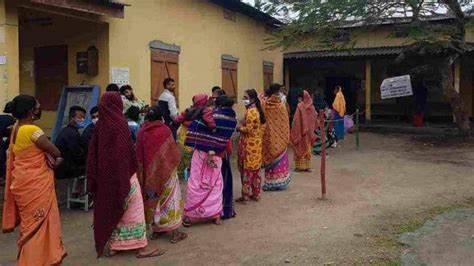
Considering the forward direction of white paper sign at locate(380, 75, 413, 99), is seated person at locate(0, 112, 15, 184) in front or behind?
in front

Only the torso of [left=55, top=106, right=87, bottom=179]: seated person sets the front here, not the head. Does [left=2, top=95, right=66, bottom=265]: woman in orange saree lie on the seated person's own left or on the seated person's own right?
on the seated person's own right

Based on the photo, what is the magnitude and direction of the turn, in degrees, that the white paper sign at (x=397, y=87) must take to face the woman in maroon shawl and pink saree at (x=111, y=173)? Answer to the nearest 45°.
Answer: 0° — it already faces them

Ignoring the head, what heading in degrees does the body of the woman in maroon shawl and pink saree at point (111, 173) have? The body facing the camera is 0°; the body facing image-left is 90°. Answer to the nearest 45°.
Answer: approximately 225°

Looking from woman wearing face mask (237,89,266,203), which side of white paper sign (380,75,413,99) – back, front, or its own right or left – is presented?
front

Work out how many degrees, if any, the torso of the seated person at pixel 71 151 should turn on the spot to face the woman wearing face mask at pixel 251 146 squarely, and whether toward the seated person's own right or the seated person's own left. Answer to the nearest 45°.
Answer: approximately 45° to the seated person's own left

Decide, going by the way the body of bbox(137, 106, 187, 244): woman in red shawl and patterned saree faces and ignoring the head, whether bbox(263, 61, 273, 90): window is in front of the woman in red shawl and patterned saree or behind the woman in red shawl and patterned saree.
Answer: in front

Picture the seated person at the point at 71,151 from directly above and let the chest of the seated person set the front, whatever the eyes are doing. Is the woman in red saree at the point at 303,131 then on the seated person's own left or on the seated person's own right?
on the seated person's own left

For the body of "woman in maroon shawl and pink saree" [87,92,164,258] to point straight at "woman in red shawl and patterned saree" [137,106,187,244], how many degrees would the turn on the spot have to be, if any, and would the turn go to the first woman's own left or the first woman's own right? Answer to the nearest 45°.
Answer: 0° — they already face them

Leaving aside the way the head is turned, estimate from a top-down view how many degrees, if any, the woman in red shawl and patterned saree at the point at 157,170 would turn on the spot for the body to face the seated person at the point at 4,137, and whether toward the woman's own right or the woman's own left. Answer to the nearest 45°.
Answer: approximately 90° to the woman's own left

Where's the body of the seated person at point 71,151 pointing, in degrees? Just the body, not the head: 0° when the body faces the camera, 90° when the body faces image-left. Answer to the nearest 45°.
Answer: approximately 315°

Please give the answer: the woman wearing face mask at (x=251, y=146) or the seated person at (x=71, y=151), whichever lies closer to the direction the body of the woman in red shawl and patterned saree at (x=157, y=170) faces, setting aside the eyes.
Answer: the woman wearing face mask

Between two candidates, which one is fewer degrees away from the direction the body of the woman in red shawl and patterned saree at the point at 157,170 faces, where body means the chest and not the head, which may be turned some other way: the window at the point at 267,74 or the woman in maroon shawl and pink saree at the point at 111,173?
the window
